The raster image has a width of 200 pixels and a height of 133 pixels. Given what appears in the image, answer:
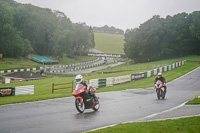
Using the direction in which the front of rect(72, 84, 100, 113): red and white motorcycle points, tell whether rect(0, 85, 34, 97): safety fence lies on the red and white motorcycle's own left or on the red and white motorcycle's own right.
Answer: on the red and white motorcycle's own right

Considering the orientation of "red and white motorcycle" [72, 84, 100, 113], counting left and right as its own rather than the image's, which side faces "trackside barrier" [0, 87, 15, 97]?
right

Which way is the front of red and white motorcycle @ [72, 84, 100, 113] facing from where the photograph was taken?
facing the viewer and to the left of the viewer

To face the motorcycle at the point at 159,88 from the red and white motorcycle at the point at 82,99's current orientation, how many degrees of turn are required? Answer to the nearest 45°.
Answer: approximately 180°
